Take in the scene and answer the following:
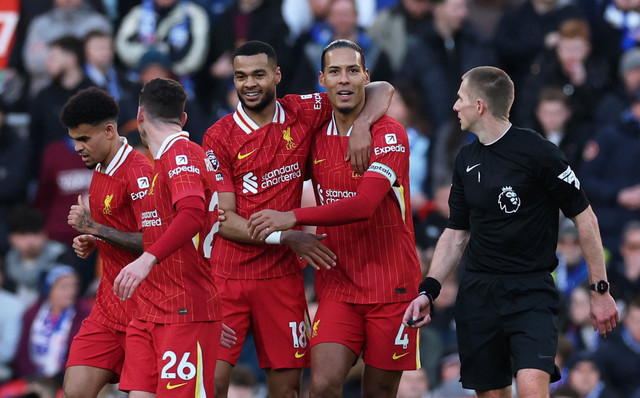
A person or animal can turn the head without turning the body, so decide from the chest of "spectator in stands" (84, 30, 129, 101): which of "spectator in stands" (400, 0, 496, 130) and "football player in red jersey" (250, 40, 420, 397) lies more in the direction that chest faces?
the football player in red jersey

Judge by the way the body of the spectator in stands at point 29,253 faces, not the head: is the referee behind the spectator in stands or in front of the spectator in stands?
in front

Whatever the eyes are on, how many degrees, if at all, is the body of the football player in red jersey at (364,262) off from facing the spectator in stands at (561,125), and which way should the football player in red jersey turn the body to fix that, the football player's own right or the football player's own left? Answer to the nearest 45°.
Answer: approximately 180°

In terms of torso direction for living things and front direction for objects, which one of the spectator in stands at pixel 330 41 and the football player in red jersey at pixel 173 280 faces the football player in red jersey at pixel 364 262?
the spectator in stands

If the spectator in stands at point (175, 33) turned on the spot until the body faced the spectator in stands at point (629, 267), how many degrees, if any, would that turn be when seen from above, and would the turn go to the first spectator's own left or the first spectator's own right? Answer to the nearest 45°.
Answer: approximately 45° to the first spectator's own left
